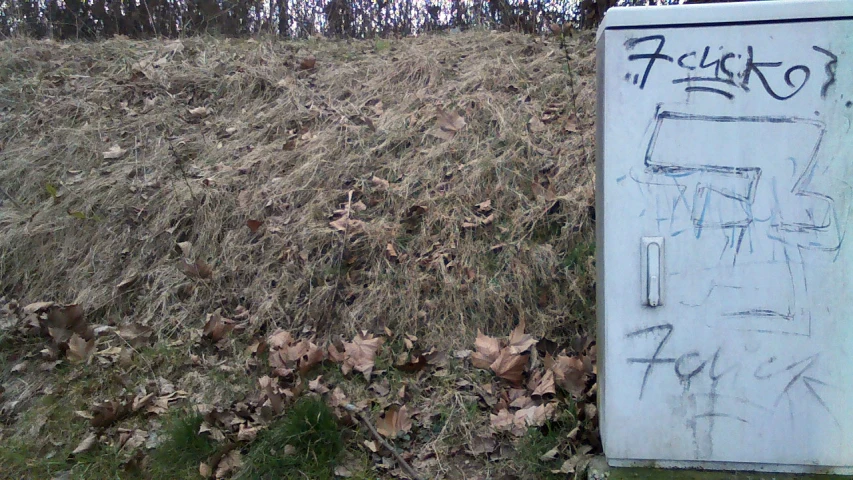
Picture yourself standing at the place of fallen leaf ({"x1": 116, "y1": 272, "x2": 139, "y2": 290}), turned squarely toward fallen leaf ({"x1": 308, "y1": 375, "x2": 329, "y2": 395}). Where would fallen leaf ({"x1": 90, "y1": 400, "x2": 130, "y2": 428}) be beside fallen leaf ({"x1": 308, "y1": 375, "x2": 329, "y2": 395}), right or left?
right

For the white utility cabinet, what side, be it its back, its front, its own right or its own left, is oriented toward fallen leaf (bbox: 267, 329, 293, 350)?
right

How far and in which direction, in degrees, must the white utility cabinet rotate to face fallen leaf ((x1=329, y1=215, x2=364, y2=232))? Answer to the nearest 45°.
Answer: approximately 135° to its right

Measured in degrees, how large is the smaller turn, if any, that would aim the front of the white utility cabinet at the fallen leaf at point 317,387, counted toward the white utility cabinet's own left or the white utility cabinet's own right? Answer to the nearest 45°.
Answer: approximately 90° to the white utility cabinet's own right

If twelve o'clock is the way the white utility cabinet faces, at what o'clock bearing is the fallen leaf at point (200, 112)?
The fallen leaf is roughly at 4 o'clock from the white utility cabinet.

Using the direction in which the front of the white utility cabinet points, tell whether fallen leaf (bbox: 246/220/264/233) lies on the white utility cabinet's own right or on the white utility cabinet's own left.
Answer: on the white utility cabinet's own right

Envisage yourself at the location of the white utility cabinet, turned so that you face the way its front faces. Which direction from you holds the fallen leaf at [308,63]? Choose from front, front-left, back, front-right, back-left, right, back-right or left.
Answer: back-right

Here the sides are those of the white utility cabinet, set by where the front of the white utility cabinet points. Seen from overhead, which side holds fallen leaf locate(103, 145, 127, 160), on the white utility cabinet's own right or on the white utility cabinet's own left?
on the white utility cabinet's own right

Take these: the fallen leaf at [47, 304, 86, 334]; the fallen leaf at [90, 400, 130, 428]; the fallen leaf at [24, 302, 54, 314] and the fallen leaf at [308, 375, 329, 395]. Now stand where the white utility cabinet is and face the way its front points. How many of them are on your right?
4

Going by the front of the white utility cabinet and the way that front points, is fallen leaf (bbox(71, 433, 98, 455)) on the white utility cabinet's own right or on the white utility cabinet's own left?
on the white utility cabinet's own right

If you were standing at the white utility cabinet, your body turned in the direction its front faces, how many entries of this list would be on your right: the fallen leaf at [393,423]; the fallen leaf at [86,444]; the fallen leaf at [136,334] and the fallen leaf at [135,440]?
4

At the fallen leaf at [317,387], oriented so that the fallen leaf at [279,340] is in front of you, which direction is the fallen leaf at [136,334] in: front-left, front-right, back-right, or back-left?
front-left

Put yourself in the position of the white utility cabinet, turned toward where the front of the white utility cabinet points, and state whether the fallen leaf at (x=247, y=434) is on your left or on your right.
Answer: on your right

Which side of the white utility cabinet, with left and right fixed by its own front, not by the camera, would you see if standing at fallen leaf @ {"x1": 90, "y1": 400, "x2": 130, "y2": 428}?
right

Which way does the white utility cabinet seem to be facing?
toward the camera
